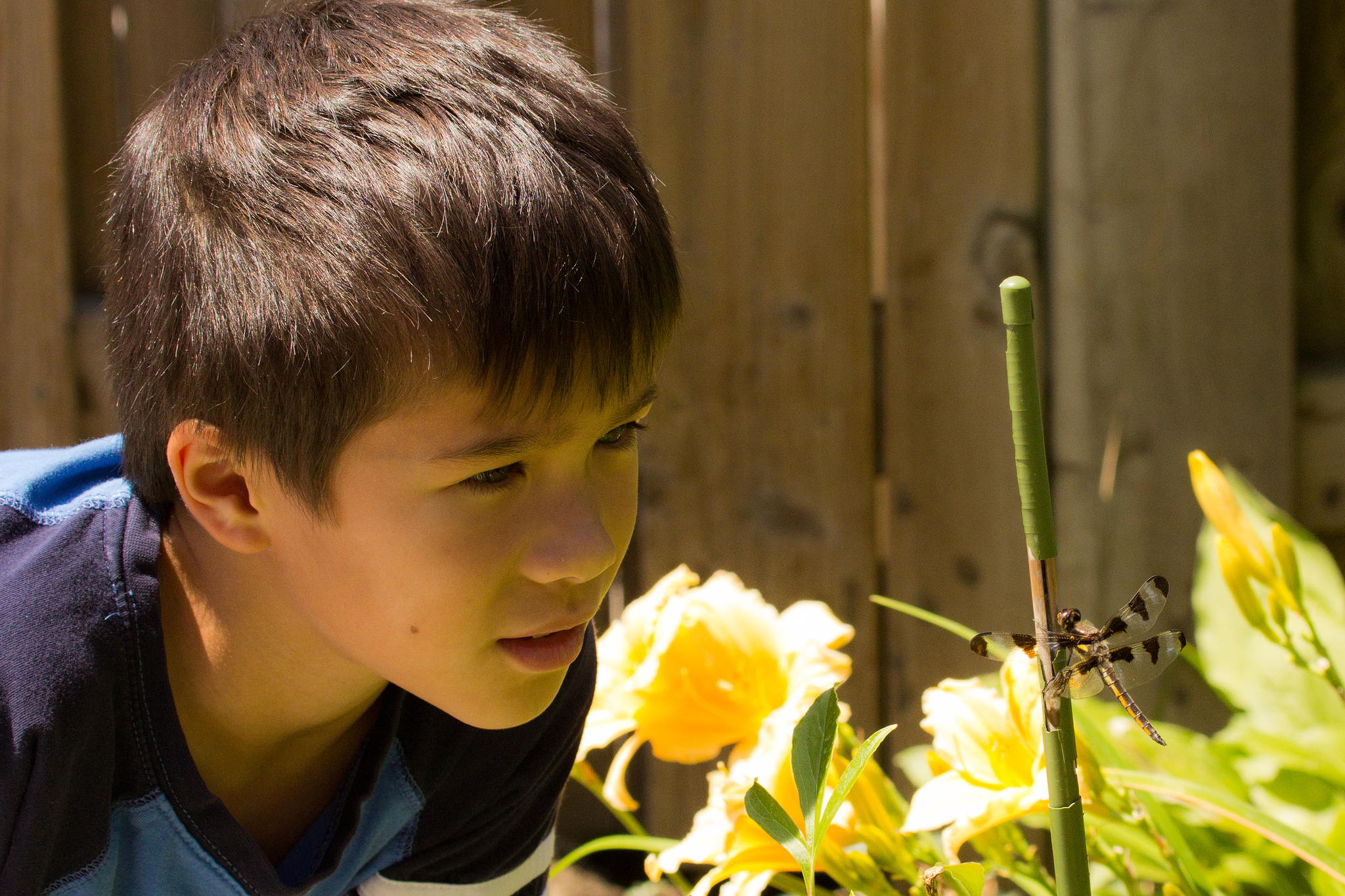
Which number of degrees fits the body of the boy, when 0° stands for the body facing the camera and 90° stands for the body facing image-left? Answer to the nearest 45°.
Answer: approximately 315°

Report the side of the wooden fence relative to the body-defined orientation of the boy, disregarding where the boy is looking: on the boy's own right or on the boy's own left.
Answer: on the boy's own left
